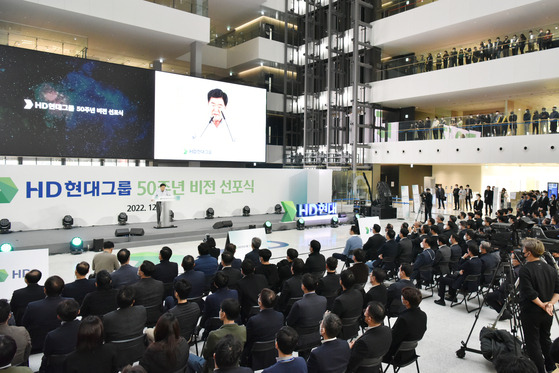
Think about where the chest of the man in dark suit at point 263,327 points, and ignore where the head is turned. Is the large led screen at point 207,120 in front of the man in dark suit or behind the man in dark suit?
in front

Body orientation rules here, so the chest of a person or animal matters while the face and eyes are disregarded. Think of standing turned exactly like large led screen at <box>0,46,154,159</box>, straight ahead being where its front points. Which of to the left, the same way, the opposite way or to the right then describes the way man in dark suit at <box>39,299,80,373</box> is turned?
the opposite way

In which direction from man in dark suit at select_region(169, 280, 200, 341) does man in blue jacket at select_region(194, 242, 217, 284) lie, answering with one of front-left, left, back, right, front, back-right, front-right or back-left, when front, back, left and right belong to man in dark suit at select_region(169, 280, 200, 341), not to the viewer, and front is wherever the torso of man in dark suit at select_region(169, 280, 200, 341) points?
front-right

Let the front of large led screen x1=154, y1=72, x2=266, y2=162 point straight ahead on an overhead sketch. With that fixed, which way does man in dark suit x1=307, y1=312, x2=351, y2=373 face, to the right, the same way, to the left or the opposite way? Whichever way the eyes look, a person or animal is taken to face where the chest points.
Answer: the opposite way

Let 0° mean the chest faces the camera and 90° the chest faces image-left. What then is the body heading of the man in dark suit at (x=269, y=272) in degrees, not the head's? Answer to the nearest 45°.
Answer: approximately 135°

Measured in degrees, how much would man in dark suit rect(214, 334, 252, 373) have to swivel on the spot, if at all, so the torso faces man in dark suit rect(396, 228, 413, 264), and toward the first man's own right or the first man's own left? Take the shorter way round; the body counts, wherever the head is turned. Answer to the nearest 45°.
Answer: approximately 90° to the first man's own right

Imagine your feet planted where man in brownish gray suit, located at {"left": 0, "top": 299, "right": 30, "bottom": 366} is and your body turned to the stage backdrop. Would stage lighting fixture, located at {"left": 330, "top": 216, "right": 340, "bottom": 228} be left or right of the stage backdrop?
right

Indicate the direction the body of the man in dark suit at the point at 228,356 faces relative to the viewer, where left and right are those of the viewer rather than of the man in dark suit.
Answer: facing away from the viewer and to the left of the viewer

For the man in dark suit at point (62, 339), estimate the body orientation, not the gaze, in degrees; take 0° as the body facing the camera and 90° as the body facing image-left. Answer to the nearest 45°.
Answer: approximately 135°

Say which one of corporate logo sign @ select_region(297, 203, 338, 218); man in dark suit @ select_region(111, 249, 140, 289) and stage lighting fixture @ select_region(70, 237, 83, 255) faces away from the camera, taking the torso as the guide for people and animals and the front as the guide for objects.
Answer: the man in dark suit

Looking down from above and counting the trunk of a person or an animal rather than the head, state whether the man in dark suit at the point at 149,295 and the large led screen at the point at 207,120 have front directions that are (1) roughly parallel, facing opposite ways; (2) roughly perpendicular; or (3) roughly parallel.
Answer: roughly parallel, facing opposite ways

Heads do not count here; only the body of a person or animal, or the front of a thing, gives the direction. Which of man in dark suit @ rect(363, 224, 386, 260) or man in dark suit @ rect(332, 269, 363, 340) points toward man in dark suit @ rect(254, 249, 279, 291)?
man in dark suit @ rect(332, 269, 363, 340)

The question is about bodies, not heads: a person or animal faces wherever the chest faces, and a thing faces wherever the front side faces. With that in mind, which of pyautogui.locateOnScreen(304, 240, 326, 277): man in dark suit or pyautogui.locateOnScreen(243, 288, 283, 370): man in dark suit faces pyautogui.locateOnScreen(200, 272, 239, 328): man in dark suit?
pyautogui.locateOnScreen(243, 288, 283, 370): man in dark suit

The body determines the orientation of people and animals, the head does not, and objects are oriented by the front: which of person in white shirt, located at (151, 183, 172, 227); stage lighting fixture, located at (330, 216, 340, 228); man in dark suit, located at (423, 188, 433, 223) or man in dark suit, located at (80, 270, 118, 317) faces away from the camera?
man in dark suit, located at (80, 270, 118, 317)

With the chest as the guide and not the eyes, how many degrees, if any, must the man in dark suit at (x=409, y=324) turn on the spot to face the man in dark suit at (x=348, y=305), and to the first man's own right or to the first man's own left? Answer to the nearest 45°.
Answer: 0° — they already face them

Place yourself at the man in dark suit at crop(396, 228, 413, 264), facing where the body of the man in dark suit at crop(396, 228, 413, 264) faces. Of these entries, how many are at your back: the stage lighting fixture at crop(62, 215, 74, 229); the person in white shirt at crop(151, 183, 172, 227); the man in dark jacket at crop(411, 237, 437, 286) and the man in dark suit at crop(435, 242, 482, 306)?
2

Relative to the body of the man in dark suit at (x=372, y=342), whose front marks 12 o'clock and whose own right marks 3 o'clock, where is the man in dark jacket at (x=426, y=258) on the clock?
the man in dark jacket at (x=426, y=258) is roughly at 2 o'clock from the man in dark suit at (x=372, y=342).

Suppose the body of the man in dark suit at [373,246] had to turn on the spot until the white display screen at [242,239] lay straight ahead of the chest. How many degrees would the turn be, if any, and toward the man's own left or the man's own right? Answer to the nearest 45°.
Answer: approximately 45° to the man's own left

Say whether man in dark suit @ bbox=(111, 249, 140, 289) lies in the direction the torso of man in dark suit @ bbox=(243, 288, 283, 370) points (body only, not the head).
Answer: yes

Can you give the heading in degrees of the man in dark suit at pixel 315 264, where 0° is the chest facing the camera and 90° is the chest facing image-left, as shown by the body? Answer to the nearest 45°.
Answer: approximately 135°

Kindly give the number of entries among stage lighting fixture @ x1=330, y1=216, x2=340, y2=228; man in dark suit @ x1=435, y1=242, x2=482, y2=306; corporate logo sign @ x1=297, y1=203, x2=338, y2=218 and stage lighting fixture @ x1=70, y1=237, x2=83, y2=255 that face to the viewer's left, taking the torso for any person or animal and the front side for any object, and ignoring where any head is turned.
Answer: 1
